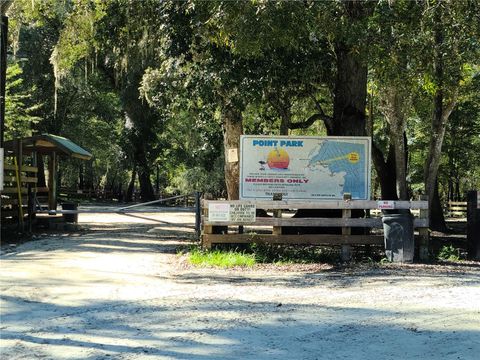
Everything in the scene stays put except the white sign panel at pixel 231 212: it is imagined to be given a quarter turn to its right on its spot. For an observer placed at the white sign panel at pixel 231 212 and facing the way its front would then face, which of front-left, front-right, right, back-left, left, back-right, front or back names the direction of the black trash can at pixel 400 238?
back

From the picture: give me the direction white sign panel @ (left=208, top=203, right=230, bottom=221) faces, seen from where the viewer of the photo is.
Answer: facing the viewer

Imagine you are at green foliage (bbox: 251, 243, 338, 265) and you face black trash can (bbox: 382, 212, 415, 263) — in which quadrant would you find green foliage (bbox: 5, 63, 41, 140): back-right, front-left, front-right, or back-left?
back-left

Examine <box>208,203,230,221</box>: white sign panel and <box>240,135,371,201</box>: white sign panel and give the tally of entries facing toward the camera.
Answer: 2

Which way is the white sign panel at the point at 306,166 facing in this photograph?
toward the camera

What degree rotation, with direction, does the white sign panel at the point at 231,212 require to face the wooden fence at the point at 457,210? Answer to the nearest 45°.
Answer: approximately 135° to its left

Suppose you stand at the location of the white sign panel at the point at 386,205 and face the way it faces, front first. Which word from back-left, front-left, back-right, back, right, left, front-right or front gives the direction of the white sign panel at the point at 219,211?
right

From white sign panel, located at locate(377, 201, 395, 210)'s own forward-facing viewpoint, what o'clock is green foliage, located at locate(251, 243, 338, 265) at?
The green foliage is roughly at 3 o'clock from the white sign panel.

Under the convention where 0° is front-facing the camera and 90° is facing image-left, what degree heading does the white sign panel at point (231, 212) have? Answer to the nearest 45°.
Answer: approximately 0°

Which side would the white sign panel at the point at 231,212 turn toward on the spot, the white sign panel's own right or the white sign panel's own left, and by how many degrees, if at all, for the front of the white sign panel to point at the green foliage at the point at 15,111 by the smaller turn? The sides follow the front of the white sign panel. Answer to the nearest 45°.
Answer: approximately 135° to the white sign panel's own right

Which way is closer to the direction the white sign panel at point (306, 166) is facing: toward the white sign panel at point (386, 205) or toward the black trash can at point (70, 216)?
the white sign panel

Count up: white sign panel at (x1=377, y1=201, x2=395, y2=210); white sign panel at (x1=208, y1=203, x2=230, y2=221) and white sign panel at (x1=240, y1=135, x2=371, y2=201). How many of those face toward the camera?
3
